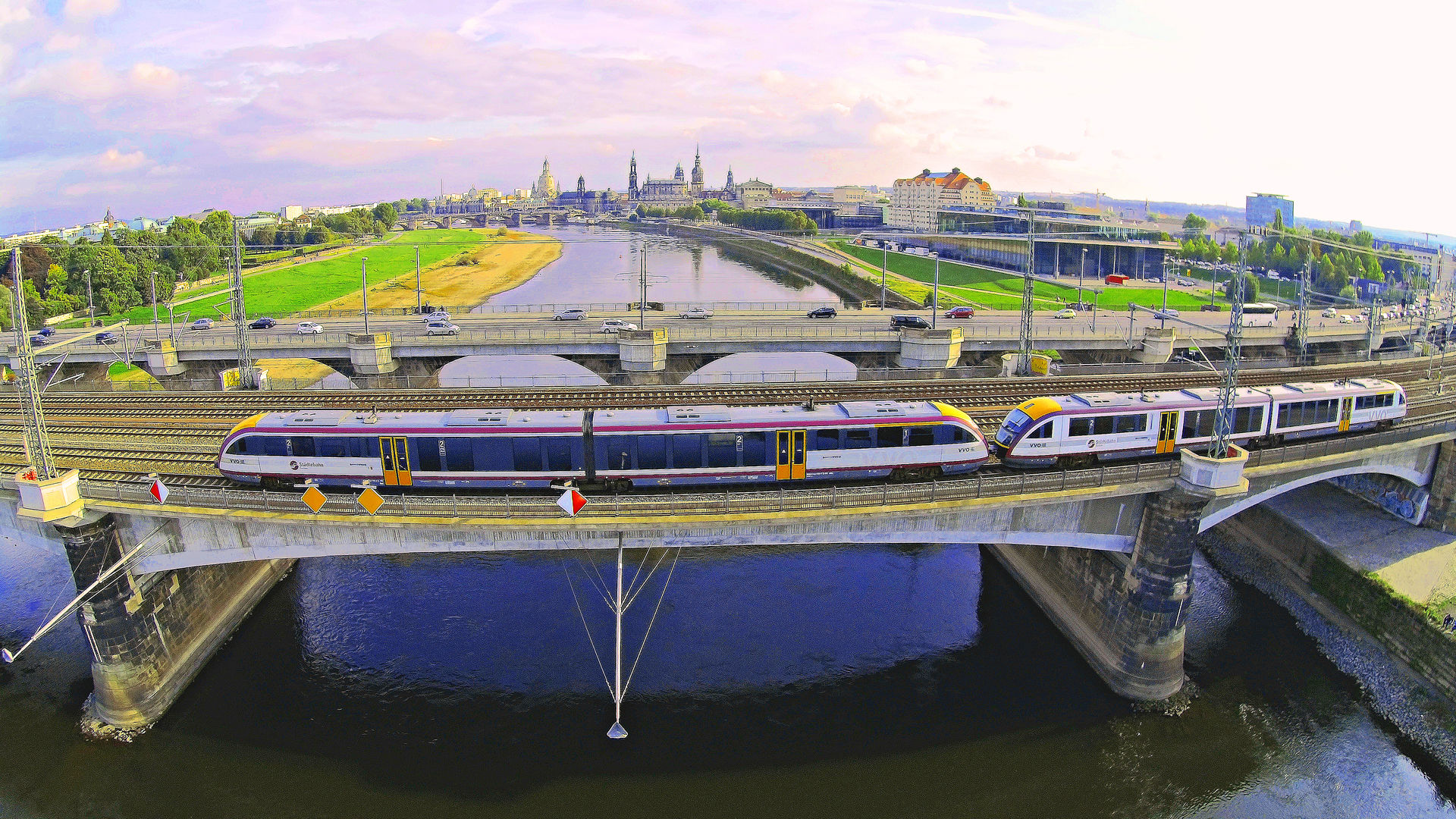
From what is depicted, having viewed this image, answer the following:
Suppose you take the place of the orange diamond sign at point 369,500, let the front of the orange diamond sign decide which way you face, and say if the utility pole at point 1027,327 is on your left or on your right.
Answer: on your left

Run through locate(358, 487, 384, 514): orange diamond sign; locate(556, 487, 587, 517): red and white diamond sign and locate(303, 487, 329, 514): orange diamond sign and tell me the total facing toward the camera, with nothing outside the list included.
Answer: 3

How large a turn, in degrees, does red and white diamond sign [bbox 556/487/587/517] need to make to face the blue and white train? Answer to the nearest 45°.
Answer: approximately 180°

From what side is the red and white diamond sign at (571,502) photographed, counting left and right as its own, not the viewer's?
front

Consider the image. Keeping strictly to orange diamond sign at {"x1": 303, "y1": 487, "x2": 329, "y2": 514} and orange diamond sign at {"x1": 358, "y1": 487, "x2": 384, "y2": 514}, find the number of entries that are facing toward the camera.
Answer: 2

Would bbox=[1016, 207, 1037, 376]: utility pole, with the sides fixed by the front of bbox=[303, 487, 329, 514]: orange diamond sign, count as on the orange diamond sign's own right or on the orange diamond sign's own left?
on the orange diamond sign's own left

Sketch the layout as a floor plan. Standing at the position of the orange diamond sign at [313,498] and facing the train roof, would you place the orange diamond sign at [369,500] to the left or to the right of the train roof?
right

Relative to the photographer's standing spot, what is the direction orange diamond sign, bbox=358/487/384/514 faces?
facing the viewer

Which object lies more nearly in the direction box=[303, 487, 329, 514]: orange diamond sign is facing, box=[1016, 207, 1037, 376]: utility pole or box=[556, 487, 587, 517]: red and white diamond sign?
the red and white diamond sign

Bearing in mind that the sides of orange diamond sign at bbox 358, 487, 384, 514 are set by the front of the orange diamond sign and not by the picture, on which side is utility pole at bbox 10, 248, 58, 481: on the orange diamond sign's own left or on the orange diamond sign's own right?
on the orange diamond sign's own right

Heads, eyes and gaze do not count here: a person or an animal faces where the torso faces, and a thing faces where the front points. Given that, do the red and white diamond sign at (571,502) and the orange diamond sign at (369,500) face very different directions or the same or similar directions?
same or similar directions
